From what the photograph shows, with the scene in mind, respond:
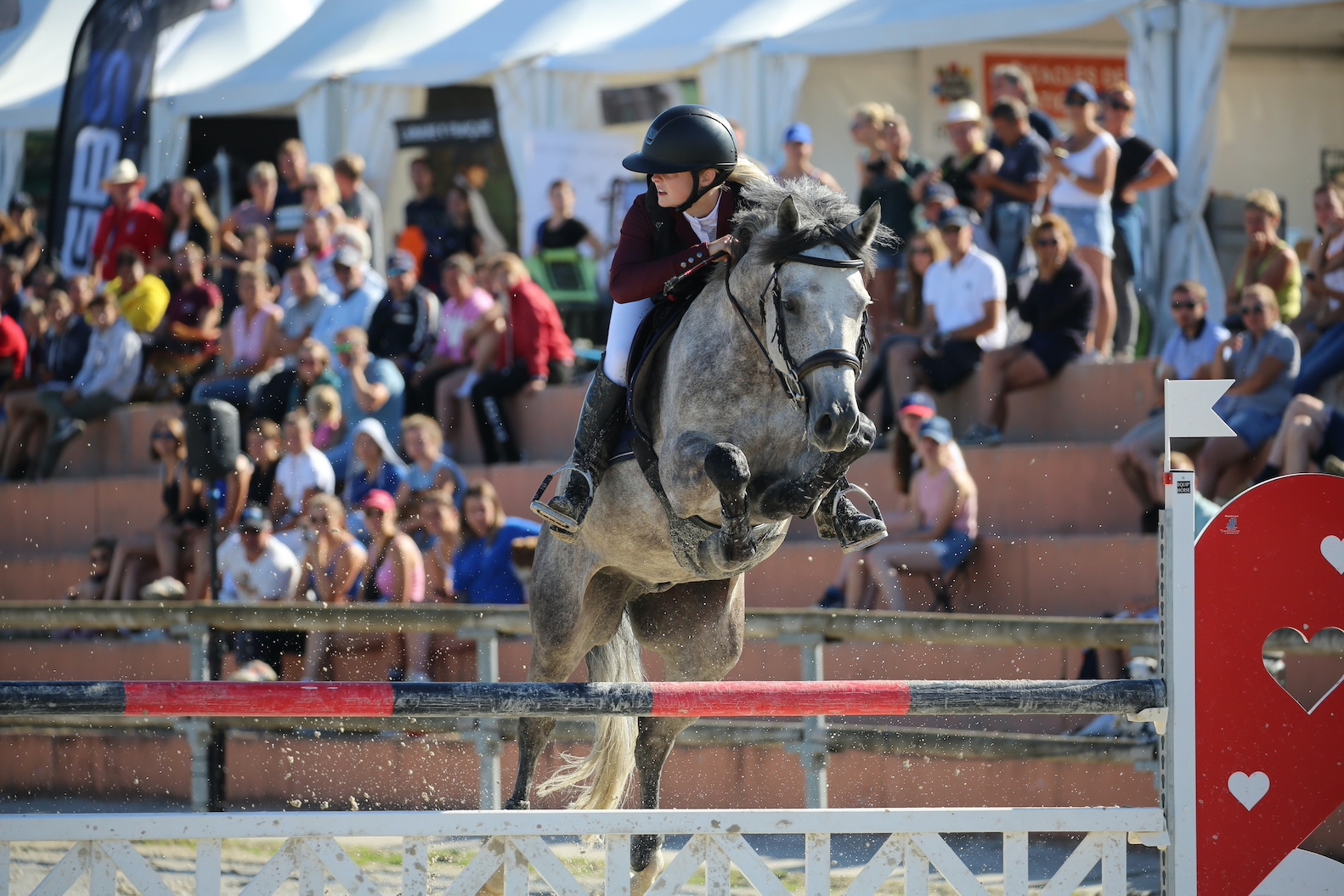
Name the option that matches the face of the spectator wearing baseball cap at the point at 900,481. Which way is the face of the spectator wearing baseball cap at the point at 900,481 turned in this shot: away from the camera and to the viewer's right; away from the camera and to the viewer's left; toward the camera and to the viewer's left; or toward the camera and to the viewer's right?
toward the camera and to the viewer's left

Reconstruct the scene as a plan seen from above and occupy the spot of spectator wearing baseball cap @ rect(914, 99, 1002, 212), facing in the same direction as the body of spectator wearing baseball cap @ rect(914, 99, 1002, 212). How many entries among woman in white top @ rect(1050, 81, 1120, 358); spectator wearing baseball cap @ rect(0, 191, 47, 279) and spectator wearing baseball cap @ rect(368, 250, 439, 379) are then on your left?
1

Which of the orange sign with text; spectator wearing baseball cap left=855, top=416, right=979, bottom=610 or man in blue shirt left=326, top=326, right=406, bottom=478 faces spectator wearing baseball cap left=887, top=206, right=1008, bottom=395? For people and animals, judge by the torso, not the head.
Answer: the orange sign with text

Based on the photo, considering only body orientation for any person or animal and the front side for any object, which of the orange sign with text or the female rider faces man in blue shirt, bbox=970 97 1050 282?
the orange sign with text

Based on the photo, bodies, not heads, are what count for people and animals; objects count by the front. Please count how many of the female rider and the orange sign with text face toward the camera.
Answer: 2

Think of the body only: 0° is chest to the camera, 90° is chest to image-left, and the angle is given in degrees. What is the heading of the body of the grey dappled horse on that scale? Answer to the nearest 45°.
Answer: approximately 315°

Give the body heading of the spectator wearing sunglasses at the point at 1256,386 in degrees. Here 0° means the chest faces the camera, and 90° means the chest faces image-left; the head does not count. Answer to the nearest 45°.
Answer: approximately 45°

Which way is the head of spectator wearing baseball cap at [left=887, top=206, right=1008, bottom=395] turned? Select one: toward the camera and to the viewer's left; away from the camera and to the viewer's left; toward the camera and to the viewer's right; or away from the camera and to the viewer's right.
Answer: toward the camera and to the viewer's left

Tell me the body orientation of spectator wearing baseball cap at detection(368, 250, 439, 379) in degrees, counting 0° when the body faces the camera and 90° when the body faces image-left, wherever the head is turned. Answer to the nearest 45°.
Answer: approximately 45°

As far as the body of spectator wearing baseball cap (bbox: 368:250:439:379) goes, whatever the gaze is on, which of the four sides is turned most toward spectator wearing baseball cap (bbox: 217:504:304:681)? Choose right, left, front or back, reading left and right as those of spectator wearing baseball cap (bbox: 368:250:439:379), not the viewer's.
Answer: front

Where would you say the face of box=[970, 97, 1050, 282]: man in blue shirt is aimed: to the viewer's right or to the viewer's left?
to the viewer's left

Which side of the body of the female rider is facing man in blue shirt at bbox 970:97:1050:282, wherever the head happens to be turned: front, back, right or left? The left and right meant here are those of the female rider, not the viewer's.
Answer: back

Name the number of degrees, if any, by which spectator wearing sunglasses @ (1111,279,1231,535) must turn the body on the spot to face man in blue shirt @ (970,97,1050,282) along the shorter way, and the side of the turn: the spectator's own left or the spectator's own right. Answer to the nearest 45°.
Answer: approximately 90° to the spectator's own right

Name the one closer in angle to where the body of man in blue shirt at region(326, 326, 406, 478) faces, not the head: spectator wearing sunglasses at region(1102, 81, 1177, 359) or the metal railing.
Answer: the metal railing

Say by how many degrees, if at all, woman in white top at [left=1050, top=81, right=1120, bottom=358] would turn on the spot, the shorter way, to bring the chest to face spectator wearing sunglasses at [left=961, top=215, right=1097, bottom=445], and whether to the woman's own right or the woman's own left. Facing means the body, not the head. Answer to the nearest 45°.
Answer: approximately 45° to the woman's own left

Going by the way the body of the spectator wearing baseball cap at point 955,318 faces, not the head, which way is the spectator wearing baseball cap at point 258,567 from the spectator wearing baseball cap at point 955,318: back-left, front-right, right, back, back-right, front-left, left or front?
front-right

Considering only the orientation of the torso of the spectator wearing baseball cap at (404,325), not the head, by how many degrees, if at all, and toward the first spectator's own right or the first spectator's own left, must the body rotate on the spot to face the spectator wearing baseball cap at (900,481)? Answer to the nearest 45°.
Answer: approximately 90° to the first spectator's own left
